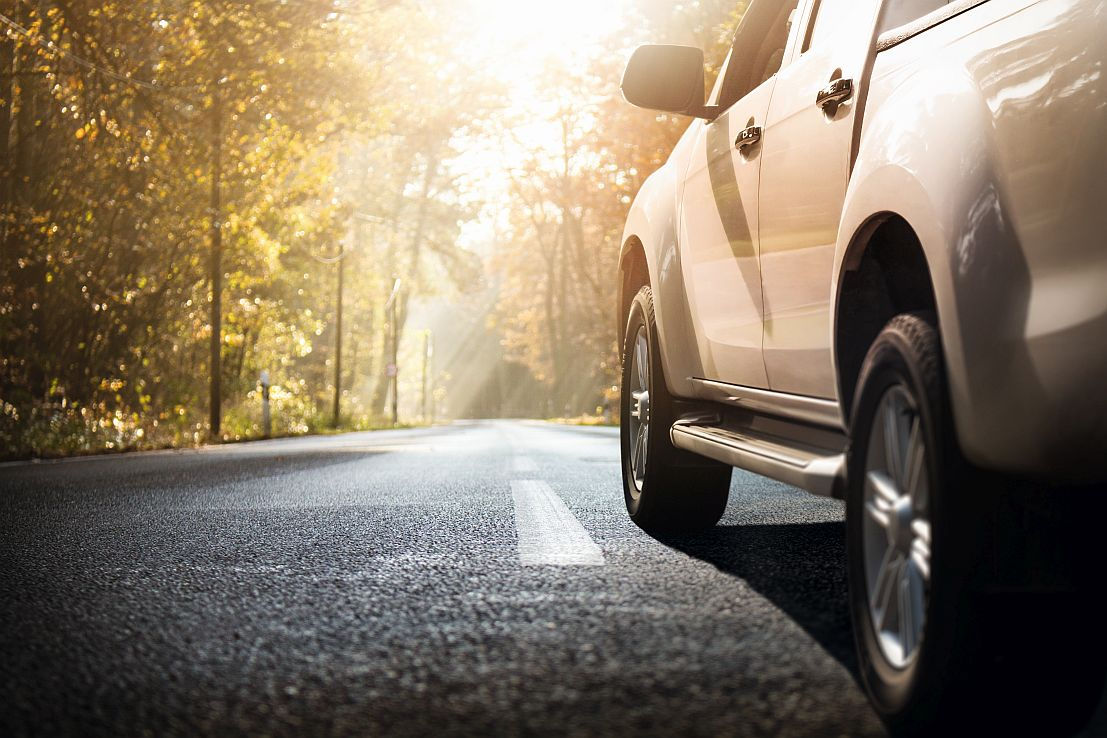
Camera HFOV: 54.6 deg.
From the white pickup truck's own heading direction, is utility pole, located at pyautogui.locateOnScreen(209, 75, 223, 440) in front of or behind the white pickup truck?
in front

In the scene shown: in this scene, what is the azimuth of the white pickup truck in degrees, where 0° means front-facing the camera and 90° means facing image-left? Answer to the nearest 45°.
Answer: approximately 135°
